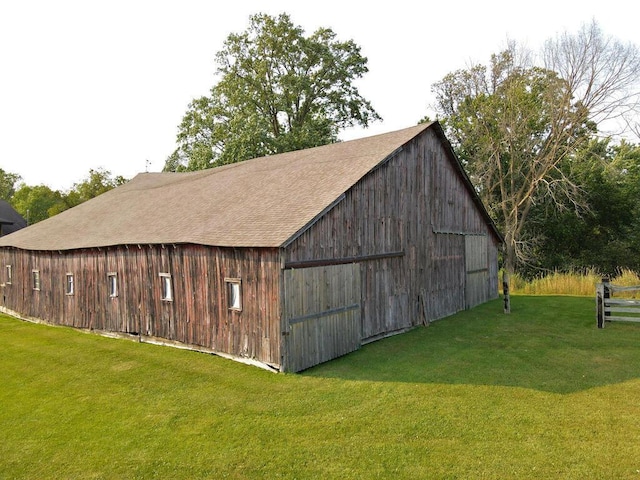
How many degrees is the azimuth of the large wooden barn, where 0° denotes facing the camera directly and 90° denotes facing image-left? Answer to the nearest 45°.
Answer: approximately 315°

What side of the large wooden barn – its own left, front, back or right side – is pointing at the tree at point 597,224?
left
